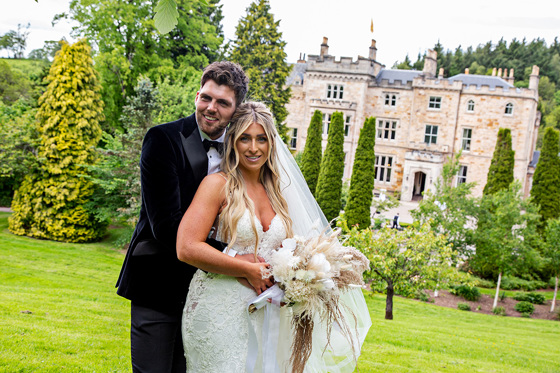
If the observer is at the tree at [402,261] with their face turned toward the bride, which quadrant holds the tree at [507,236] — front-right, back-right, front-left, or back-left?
back-left

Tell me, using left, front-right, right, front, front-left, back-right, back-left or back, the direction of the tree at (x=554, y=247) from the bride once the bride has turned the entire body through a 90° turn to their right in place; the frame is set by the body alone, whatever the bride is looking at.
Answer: back

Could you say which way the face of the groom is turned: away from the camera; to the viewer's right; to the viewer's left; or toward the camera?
toward the camera

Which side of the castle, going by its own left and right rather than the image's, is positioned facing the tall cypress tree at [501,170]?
front

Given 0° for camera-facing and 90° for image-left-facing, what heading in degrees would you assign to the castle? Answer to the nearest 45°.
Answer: approximately 0°

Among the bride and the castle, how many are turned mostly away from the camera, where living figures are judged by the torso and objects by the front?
0

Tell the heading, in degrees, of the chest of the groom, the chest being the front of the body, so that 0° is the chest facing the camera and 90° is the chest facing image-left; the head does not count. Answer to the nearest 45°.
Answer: approximately 315°

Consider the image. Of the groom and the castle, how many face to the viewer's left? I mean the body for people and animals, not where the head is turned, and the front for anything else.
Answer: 0

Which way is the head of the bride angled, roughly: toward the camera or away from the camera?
toward the camera

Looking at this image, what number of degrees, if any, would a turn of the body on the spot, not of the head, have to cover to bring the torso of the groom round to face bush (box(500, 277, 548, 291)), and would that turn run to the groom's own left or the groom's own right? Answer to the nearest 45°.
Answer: approximately 90° to the groom's own left

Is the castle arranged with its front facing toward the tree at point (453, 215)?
yes

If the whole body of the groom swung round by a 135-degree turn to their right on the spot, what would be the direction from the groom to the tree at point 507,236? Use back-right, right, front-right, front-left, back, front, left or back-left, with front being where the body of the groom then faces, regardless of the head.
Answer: back-right

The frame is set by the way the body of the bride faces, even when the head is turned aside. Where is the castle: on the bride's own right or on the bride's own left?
on the bride's own left

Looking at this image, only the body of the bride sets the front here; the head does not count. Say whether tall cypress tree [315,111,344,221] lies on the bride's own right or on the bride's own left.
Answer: on the bride's own left

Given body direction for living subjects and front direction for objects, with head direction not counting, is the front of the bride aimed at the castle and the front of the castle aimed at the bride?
no

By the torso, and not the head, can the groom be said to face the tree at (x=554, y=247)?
no

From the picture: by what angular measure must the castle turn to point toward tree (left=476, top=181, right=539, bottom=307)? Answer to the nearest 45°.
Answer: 0° — it already faces it

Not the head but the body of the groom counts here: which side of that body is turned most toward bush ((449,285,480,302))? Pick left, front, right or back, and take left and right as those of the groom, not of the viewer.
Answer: left

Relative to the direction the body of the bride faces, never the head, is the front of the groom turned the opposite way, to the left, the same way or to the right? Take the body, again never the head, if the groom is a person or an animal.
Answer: the same way
